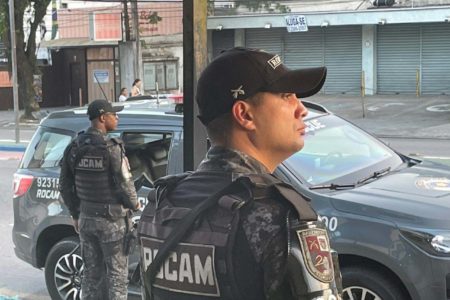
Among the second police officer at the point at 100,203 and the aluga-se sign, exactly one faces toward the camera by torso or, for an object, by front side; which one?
the aluga-se sign

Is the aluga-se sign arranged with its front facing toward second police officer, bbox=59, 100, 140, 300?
yes

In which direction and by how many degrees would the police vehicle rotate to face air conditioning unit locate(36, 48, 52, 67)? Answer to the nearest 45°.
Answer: approximately 135° to its left

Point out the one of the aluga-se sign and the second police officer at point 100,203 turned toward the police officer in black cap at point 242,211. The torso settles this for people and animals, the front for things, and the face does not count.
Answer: the aluga-se sign

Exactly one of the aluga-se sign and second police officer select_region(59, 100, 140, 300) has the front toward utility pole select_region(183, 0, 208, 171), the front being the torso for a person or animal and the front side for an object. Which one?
the aluga-se sign

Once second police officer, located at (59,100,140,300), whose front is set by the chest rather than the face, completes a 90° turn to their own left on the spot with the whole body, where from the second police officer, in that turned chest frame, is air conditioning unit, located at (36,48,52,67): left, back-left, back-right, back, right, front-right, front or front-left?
front-right

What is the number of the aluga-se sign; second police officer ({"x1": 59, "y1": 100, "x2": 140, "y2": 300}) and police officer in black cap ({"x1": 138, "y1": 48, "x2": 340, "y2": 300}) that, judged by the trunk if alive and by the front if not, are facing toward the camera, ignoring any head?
1

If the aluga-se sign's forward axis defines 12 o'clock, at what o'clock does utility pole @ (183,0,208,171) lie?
The utility pole is roughly at 12 o'clock from the aluga-se sign.

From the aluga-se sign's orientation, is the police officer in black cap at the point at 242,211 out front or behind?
out front

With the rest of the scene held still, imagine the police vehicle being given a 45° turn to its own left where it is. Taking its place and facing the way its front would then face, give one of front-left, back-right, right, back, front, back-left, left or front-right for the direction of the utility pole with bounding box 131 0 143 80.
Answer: left

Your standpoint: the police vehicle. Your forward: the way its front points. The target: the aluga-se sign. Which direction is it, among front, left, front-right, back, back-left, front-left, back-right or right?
back-left

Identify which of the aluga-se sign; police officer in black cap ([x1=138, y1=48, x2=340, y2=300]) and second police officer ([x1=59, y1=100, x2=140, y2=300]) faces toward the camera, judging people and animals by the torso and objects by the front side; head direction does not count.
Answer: the aluga-se sign

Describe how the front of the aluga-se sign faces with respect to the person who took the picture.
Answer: facing the viewer

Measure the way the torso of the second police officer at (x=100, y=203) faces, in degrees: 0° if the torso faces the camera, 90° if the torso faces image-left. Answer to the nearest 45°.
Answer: approximately 225°

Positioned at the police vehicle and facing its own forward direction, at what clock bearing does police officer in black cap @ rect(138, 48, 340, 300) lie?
The police officer in black cap is roughly at 2 o'clock from the police vehicle.

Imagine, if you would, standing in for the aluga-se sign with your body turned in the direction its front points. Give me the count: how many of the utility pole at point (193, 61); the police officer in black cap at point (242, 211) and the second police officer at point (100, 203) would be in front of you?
3

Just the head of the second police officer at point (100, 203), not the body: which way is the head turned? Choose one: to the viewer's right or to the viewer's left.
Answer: to the viewer's right

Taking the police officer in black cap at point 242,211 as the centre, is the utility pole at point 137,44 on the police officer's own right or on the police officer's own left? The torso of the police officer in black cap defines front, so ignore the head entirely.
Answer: on the police officer's own left

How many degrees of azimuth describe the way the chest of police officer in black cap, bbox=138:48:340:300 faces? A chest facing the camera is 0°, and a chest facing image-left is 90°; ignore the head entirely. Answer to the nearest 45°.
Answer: approximately 225°

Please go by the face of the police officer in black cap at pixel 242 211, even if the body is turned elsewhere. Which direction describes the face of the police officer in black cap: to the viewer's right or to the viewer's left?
to the viewer's right
